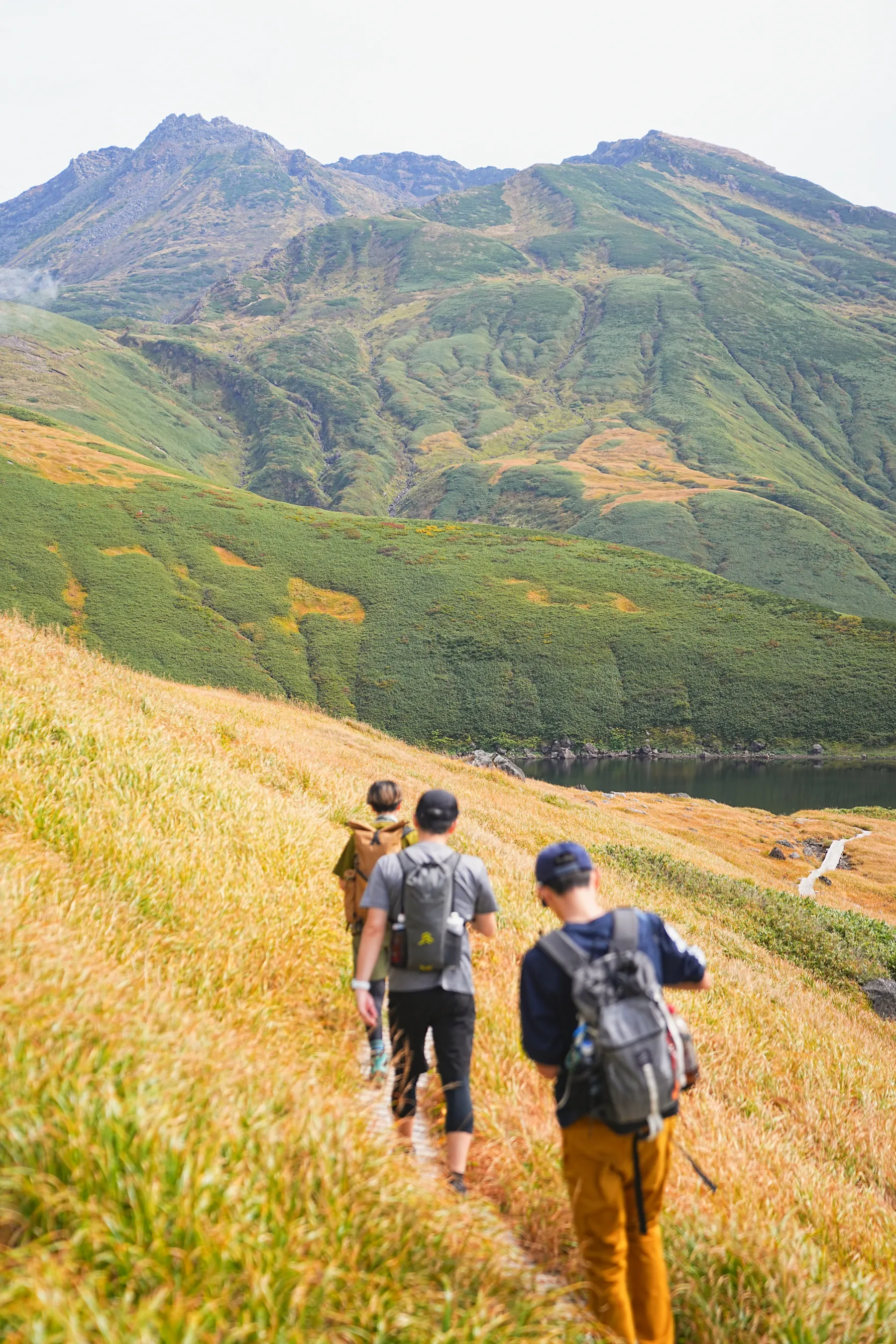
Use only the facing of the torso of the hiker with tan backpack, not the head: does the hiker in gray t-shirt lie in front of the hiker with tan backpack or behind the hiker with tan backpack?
behind

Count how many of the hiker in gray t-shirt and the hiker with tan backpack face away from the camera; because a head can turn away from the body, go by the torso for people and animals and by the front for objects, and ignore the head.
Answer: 2

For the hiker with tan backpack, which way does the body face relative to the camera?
away from the camera

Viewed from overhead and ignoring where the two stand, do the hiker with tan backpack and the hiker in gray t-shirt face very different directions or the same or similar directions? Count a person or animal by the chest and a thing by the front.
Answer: same or similar directions

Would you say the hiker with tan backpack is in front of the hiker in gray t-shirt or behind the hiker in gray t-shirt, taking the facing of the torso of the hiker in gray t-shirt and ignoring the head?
in front

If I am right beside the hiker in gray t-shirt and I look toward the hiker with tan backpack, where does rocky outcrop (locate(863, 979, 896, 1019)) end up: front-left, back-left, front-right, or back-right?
front-right

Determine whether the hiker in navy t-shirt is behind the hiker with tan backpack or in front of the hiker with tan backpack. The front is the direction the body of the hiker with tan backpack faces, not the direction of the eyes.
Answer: behind

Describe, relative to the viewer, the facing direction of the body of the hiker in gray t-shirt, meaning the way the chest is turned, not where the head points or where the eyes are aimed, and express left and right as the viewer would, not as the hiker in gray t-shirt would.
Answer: facing away from the viewer
